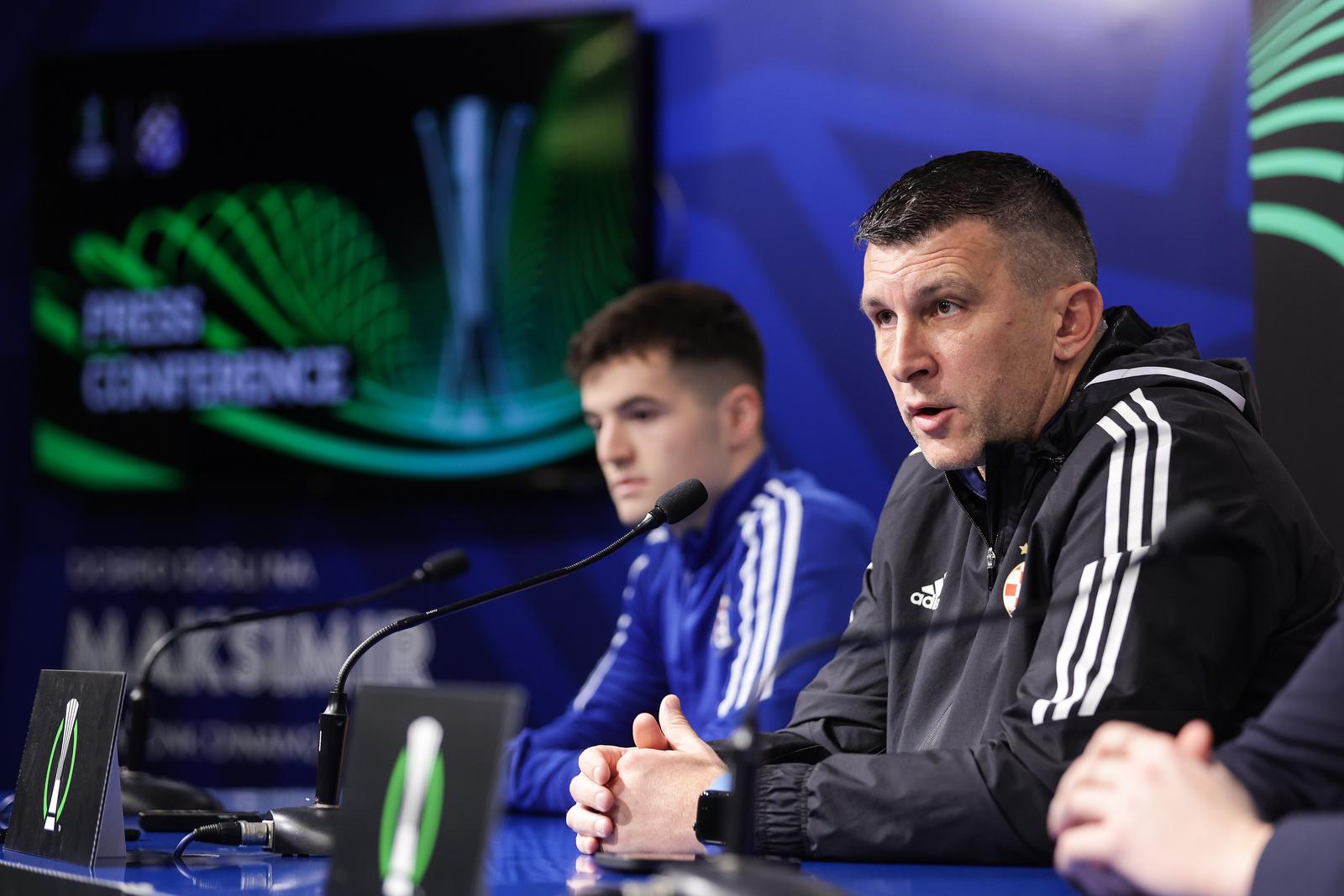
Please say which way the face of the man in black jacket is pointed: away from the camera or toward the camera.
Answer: toward the camera

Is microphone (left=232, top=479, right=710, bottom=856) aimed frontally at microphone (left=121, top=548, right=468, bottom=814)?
no

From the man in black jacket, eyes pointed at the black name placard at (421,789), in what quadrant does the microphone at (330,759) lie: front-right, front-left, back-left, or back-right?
front-right

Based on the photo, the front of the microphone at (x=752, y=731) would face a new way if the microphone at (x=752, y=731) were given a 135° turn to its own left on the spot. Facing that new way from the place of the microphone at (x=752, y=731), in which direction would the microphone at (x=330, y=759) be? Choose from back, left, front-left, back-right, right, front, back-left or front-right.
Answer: front

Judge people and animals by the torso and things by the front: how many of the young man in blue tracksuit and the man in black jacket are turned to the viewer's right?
0

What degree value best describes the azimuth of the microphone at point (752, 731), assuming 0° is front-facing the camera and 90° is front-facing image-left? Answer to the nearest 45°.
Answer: approximately 270°

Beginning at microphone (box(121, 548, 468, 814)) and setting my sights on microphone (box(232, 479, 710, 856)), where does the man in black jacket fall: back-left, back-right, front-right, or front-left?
front-left

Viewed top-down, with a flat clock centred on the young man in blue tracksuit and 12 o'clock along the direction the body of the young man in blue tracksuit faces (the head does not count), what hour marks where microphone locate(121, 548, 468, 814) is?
The microphone is roughly at 12 o'clock from the young man in blue tracksuit.

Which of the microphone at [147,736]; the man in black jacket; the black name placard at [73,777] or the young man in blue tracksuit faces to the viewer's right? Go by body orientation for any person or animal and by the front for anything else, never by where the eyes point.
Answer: the microphone

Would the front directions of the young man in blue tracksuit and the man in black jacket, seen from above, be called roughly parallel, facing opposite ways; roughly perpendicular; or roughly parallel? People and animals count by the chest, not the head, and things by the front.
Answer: roughly parallel

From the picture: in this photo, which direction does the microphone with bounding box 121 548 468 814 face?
to the viewer's right

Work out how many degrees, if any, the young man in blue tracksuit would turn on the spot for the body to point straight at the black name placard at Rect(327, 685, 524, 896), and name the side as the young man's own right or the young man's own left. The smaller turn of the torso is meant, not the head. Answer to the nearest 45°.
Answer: approximately 45° to the young man's own left

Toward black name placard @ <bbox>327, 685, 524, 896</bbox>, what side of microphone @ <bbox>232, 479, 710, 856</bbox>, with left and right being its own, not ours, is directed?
right

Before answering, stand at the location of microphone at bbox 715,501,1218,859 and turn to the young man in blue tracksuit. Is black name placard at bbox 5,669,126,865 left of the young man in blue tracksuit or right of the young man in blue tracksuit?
left

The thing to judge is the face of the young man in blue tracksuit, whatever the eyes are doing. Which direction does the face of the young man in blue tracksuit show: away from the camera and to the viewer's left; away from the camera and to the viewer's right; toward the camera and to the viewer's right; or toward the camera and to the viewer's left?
toward the camera and to the viewer's left

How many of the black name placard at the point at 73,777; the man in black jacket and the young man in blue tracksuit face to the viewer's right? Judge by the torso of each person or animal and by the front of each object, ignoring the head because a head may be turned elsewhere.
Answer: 0

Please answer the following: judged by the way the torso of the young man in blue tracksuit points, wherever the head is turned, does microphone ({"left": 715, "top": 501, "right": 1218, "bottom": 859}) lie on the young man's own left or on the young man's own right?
on the young man's own left

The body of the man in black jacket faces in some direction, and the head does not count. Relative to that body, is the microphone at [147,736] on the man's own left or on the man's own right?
on the man's own right

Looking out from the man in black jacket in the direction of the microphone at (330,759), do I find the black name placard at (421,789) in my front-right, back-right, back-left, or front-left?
front-left
